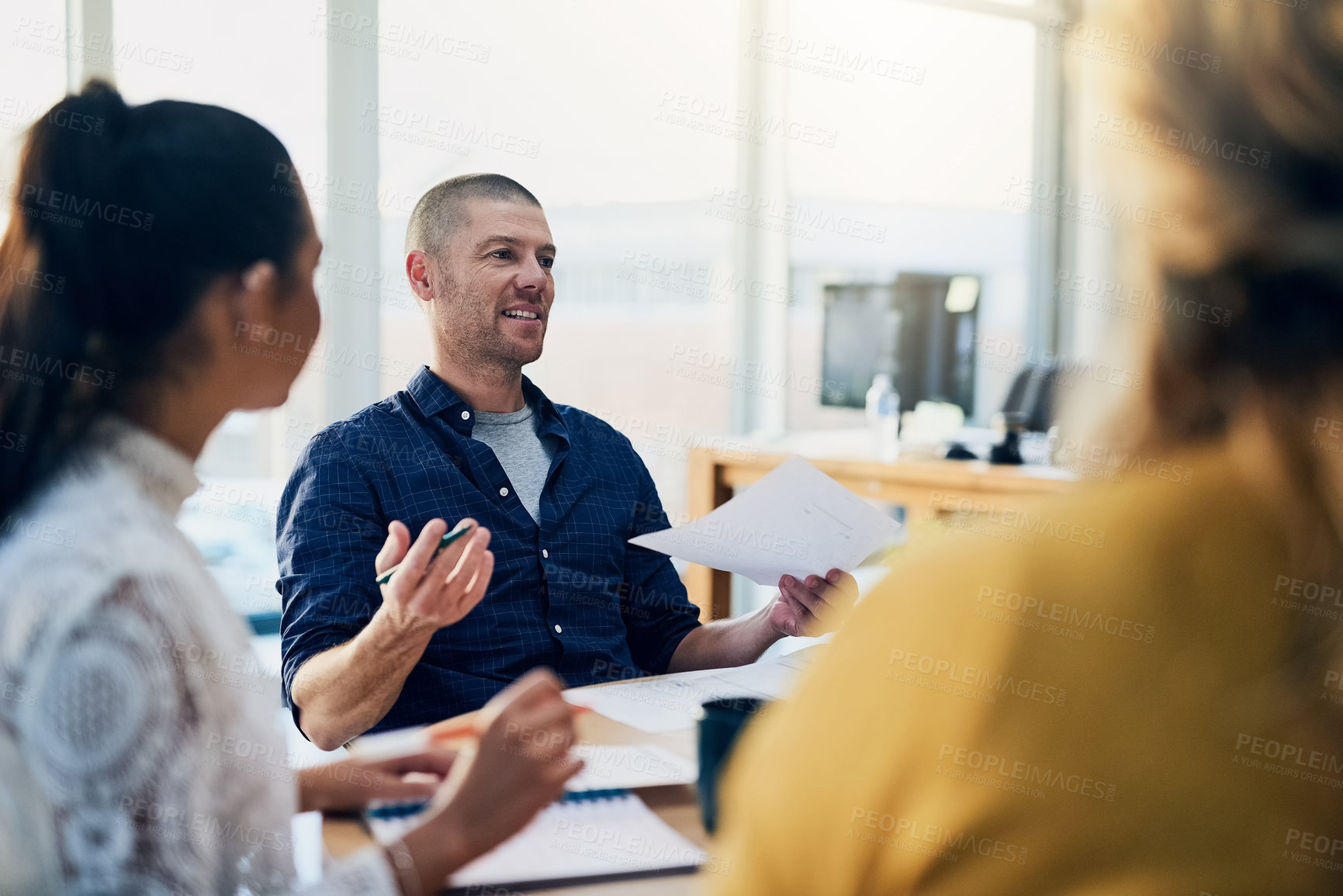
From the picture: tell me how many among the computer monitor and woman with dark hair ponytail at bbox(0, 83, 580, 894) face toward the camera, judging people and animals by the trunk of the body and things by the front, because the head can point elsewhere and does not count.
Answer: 1

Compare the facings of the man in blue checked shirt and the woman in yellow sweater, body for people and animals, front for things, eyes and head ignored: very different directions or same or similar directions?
very different directions

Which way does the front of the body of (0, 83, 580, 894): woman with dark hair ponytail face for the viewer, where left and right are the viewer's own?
facing away from the viewer and to the right of the viewer

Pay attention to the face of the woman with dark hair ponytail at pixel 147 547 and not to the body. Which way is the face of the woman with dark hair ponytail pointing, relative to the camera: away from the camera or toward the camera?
away from the camera

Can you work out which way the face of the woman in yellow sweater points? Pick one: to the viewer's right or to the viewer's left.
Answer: to the viewer's left

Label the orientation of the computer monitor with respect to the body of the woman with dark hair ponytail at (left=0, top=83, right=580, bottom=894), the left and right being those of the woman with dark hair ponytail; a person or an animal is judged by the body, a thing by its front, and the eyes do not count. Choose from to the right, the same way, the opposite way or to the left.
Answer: the opposite way

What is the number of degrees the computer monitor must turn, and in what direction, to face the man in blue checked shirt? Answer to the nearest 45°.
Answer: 0° — it already faces them

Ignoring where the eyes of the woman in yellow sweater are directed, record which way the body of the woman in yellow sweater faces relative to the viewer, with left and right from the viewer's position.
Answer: facing away from the viewer and to the left of the viewer

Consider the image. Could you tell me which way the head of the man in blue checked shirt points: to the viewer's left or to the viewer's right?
to the viewer's right
